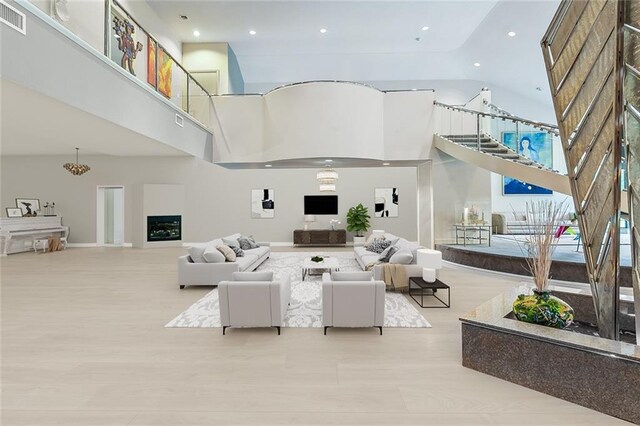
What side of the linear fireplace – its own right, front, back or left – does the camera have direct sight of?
front

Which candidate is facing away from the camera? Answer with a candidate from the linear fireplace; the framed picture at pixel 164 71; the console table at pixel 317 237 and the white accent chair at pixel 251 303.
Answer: the white accent chair

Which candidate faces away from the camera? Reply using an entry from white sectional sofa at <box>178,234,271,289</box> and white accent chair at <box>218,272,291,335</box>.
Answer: the white accent chair

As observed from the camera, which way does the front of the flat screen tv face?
facing the viewer

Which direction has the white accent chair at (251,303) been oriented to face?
away from the camera

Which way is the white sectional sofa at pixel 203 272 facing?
to the viewer's right

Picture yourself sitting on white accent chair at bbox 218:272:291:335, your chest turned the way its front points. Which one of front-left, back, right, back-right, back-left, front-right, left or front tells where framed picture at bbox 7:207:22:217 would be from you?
front-left

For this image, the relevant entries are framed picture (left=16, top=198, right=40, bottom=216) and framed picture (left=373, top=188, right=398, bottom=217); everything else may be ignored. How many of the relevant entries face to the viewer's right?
0

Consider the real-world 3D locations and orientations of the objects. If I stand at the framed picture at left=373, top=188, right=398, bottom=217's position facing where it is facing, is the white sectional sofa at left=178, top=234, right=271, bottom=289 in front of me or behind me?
in front

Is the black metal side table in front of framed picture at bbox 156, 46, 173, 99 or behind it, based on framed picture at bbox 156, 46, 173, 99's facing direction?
in front

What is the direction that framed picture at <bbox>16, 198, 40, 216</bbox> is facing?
toward the camera

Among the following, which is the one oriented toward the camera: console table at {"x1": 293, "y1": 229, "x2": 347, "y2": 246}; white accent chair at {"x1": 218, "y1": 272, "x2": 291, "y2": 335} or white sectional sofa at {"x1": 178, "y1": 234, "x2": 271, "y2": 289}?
the console table

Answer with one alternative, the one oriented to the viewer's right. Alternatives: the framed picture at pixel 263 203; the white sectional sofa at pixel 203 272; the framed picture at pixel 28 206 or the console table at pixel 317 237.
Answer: the white sectional sofa

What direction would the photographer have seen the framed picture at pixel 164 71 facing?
facing the viewer and to the right of the viewer

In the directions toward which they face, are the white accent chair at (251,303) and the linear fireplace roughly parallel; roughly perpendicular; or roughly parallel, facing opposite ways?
roughly parallel, facing opposite ways

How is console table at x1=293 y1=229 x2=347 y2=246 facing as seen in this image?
toward the camera
